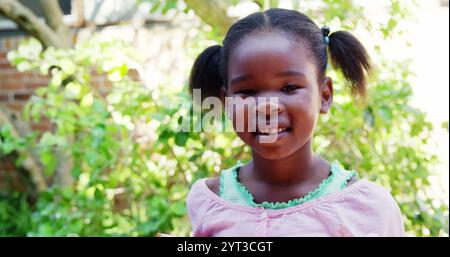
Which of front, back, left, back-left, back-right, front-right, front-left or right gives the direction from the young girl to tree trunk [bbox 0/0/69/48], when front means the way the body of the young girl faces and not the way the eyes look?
right

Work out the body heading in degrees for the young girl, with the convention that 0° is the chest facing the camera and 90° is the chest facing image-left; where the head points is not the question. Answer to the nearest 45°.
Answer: approximately 45°

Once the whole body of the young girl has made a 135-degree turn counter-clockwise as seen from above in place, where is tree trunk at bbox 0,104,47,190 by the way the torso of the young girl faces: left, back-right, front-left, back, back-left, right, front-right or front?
back-left

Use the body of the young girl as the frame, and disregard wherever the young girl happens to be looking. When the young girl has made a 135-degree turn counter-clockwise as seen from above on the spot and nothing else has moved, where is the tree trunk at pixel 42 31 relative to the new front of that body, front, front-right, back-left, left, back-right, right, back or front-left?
back-left
